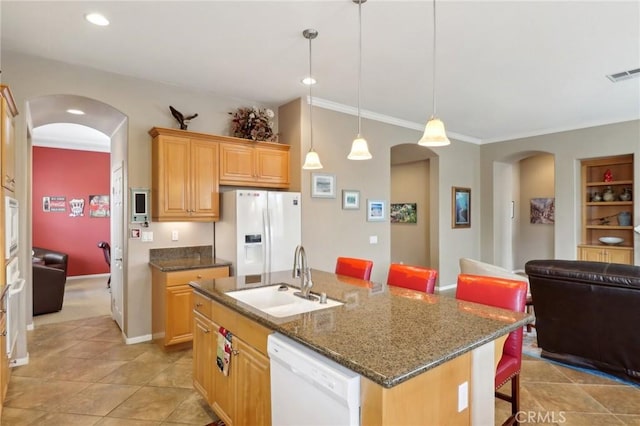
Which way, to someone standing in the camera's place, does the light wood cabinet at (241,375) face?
facing the viewer and to the left of the viewer

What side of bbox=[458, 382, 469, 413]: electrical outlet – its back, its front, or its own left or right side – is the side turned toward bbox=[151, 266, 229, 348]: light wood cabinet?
back

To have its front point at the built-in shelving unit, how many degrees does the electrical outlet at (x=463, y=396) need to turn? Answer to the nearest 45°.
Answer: approximately 135° to its left

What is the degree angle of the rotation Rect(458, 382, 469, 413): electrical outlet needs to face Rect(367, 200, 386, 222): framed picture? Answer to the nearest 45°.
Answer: approximately 135° to its left

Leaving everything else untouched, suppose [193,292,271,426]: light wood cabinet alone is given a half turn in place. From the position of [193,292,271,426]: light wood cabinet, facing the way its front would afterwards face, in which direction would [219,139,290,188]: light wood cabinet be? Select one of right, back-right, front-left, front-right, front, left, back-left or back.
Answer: front-left

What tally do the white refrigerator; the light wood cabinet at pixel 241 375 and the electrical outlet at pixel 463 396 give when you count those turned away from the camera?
0

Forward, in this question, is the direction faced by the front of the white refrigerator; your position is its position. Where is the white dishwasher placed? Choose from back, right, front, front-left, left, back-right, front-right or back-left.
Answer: front-right

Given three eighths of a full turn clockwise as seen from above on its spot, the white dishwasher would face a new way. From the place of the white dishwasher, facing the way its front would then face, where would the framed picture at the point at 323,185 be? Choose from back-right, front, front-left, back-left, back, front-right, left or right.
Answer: front

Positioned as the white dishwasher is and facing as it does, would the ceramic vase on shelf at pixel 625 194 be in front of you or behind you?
behind

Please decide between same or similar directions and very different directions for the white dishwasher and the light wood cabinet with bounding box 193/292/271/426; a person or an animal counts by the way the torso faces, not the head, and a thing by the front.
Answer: same or similar directions

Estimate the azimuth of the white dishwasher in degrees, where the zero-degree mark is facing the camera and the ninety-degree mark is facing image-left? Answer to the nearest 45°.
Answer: approximately 45°

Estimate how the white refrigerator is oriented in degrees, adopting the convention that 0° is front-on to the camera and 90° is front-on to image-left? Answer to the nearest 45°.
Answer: approximately 315°

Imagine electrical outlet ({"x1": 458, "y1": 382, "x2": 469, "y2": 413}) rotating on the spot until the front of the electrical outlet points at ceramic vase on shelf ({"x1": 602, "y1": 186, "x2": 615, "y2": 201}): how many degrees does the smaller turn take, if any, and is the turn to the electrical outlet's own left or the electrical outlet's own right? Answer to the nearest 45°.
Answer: approximately 135° to the electrical outlet's own left

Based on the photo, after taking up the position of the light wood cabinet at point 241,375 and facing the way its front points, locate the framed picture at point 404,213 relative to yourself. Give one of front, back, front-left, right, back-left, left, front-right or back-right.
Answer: back

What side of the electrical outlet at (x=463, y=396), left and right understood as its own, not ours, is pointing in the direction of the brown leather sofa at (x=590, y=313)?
left

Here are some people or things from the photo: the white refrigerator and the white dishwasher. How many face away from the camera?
0

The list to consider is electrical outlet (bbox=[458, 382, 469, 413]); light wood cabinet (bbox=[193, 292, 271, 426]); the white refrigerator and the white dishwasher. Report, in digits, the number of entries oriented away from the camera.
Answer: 0

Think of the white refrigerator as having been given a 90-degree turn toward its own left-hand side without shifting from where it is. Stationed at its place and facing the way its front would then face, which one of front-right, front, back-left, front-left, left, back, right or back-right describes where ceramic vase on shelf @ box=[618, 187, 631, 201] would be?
front-right

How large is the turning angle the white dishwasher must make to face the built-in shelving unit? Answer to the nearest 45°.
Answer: approximately 180°

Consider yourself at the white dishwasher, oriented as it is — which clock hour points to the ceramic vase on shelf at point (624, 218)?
The ceramic vase on shelf is roughly at 6 o'clock from the white dishwasher.
